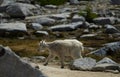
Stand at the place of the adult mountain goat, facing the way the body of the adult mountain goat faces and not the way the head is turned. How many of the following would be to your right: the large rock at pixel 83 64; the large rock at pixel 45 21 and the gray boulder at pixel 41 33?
2

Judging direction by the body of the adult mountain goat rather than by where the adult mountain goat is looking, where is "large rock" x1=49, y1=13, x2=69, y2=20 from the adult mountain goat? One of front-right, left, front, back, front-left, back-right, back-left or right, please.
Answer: right

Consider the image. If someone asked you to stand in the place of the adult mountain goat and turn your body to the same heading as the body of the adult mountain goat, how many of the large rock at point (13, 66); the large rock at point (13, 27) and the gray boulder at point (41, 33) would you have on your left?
1

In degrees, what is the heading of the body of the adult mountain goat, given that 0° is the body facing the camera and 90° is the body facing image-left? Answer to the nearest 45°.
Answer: approximately 90°

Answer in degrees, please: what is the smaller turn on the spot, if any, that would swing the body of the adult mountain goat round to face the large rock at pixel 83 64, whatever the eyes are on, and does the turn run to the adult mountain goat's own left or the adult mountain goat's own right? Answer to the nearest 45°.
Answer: approximately 135° to the adult mountain goat's own left

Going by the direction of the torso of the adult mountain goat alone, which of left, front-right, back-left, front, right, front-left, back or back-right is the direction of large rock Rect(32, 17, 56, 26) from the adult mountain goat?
right

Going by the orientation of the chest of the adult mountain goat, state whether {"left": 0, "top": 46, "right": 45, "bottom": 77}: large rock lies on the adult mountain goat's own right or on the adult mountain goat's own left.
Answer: on the adult mountain goat's own left

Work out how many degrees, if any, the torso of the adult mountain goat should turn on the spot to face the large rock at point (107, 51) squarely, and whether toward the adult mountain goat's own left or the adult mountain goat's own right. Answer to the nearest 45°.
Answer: approximately 135° to the adult mountain goat's own right

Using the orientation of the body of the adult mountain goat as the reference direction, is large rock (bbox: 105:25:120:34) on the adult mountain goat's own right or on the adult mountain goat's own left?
on the adult mountain goat's own right
